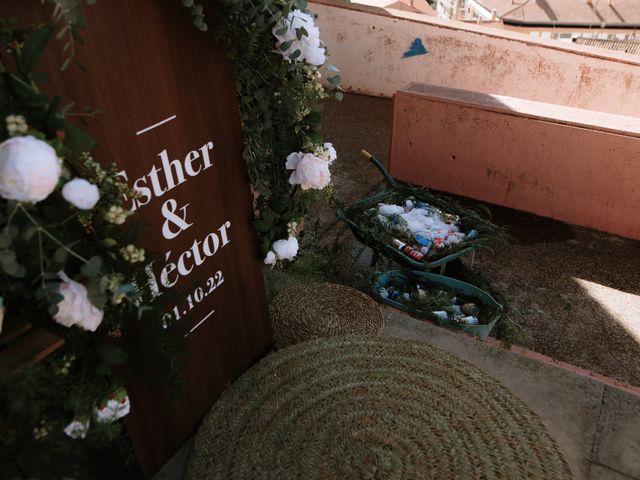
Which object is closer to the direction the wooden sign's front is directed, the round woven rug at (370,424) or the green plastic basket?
the round woven rug

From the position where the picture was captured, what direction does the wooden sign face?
facing the viewer and to the right of the viewer

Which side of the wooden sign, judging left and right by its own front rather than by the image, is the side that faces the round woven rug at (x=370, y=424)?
front

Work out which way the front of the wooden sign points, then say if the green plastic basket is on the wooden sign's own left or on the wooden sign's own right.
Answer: on the wooden sign's own left
